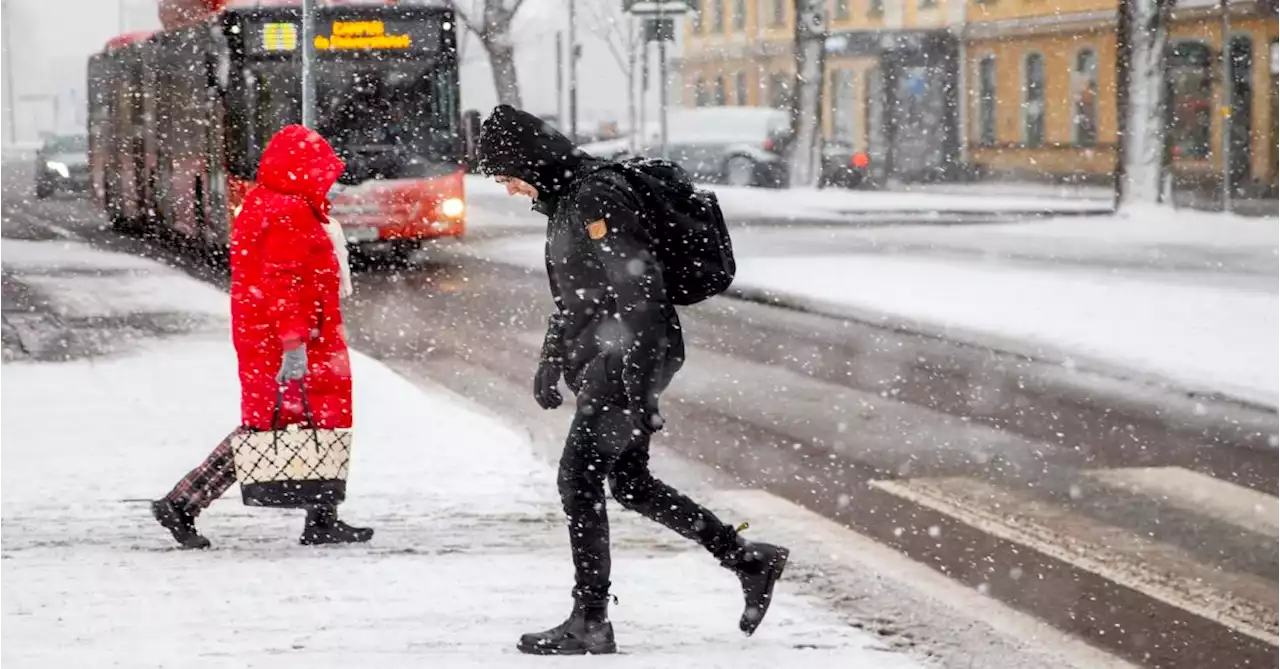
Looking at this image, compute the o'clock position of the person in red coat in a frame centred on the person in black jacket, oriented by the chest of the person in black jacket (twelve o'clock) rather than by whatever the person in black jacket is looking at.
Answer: The person in red coat is roughly at 2 o'clock from the person in black jacket.

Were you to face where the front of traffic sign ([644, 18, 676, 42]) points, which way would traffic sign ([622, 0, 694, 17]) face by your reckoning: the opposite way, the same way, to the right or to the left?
the same way

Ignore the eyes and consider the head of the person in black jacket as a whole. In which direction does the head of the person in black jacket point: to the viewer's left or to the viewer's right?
to the viewer's left

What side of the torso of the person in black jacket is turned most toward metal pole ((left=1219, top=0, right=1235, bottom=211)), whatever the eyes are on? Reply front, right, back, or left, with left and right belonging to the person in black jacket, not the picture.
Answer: right

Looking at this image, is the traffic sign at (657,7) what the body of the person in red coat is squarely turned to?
no

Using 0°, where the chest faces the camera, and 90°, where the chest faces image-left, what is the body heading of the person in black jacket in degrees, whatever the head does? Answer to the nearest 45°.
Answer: approximately 90°

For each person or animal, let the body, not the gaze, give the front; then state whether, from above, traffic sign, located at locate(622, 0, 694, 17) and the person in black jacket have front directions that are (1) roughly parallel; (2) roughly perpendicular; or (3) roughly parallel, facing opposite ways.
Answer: roughly perpendicular

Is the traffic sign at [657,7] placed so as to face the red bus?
no

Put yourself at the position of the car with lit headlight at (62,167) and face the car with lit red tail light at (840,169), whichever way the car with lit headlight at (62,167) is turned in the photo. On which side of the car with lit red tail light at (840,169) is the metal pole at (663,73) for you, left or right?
right

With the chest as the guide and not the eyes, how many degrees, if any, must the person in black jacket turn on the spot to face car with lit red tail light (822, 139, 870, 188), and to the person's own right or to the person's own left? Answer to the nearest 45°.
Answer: approximately 90° to the person's own right

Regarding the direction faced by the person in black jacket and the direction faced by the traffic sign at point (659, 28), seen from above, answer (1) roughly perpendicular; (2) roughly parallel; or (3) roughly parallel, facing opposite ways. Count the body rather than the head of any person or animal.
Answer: roughly perpendicular
